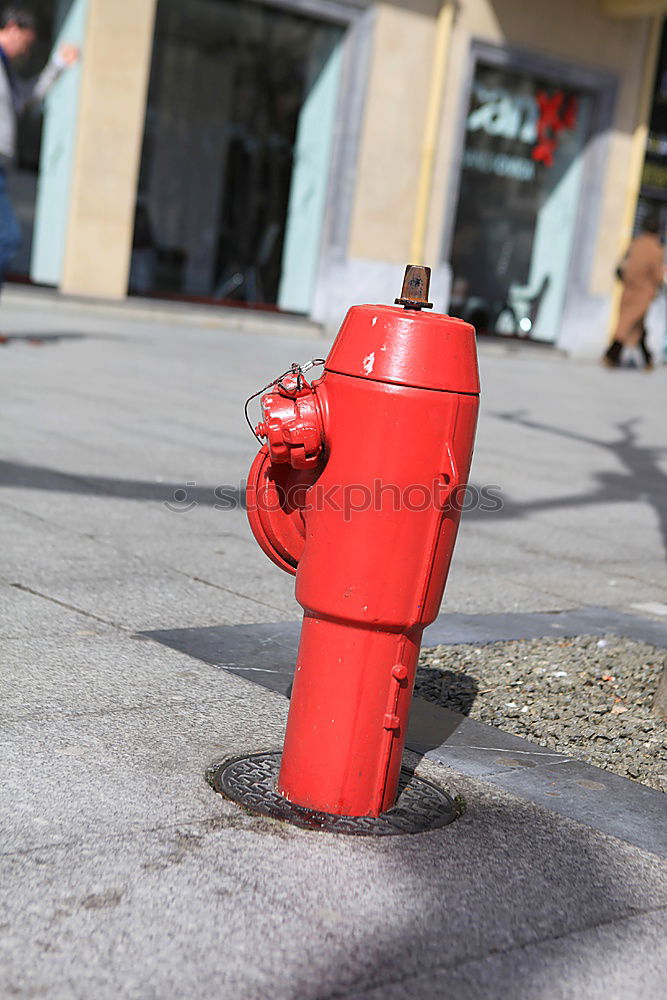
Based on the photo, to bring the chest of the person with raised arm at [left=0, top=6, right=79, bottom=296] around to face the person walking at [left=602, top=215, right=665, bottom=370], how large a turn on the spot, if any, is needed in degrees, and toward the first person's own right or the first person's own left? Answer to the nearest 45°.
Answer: approximately 45° to the first person's own left

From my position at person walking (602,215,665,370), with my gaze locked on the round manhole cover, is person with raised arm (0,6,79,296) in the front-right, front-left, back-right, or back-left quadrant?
front-right

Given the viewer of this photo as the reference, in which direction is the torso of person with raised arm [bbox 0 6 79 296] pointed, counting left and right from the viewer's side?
facing to the right of the viewer

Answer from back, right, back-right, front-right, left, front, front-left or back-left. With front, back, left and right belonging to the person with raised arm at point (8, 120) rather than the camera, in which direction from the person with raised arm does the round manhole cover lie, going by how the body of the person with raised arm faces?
right

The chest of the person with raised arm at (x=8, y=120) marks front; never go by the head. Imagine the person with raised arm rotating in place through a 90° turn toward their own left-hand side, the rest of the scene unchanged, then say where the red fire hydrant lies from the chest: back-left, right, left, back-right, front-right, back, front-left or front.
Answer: back

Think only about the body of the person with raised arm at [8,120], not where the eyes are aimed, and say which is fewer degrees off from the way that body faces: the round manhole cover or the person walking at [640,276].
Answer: the person walking
